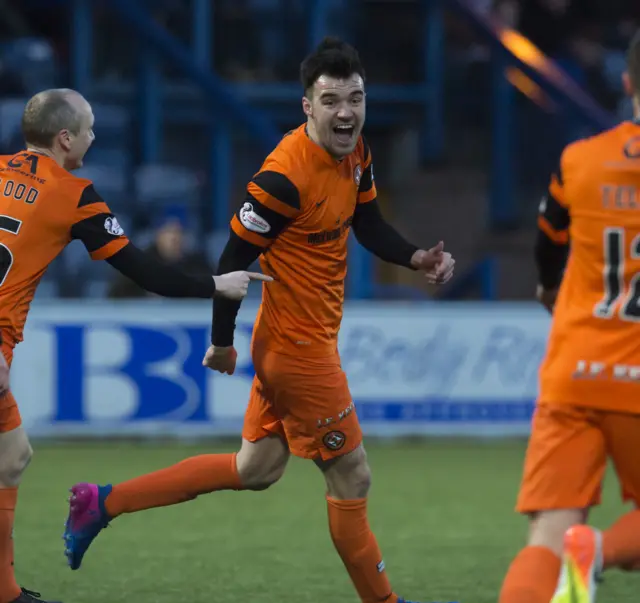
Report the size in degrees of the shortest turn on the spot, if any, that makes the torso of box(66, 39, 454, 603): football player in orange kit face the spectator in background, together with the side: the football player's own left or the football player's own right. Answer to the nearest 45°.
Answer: approximately 135° to the football player's own left

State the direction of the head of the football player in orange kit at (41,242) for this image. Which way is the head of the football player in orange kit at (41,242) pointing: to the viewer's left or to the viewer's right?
to the viewer's right

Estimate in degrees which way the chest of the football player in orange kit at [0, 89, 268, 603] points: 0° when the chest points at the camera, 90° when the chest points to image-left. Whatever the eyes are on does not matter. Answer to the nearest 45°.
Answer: approximately 225°

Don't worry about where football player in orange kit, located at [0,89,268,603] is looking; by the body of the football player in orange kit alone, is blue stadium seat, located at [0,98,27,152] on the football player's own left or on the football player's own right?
on the football player's own left

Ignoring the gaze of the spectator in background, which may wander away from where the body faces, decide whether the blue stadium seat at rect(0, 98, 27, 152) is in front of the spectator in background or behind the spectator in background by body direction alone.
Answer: behind

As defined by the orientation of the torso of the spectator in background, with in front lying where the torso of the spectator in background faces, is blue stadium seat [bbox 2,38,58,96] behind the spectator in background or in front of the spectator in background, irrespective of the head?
behind

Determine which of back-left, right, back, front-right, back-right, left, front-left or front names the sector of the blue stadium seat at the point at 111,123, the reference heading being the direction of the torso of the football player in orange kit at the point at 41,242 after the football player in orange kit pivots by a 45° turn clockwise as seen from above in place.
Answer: left

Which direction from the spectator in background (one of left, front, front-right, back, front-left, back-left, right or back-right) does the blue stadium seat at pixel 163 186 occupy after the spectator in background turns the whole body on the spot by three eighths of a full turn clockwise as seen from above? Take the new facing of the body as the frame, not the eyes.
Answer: front-right

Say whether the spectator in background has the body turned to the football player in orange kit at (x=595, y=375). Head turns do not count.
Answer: yes

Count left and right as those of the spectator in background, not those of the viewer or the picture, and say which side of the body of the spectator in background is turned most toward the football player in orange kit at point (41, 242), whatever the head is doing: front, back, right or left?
front

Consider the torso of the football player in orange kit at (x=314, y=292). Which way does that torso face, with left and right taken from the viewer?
facing the viewer and to the right of the viewer

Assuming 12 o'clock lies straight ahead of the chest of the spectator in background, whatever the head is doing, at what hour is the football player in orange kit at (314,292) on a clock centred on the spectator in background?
The football player in orange kit is roughly at 12 o'clock from the spectator in background.

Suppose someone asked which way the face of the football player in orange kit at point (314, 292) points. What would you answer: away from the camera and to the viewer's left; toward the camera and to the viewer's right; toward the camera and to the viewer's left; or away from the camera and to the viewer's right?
toward the camera and to the viewer's right

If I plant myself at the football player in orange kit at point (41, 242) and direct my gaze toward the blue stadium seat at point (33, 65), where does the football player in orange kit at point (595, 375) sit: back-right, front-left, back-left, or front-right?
back-right

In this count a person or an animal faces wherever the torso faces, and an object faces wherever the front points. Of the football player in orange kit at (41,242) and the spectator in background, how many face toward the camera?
1

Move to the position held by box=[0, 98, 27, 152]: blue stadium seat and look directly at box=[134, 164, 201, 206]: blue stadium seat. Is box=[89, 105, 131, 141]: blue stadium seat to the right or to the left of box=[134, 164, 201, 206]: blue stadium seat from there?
left
